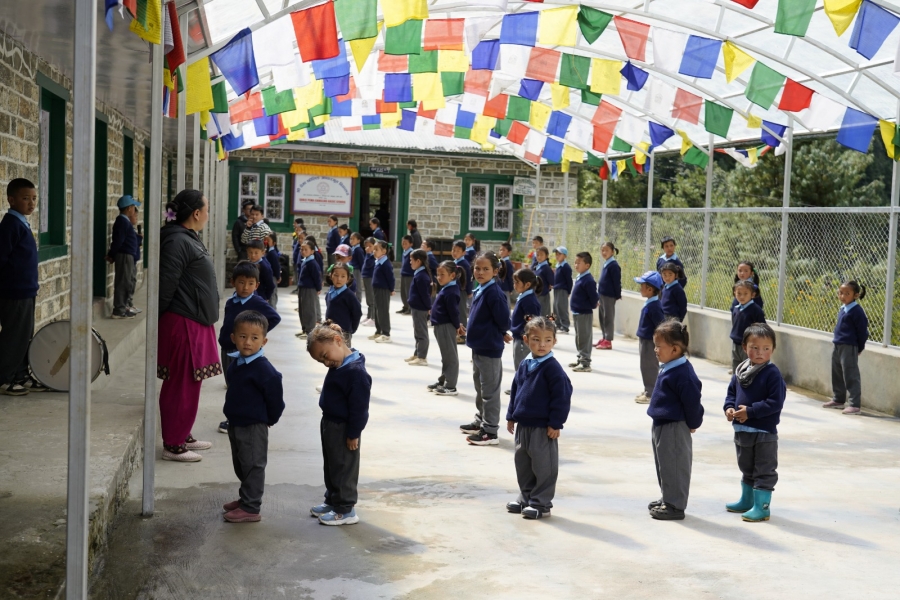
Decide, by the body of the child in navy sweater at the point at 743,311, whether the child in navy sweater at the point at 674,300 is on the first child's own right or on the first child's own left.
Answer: on the first child's own right

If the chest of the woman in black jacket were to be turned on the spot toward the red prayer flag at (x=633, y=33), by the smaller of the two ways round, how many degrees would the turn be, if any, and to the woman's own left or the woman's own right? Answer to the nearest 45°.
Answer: approximately 45° to the woman's own left
